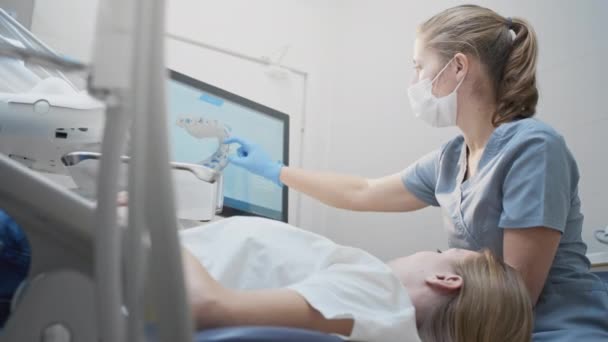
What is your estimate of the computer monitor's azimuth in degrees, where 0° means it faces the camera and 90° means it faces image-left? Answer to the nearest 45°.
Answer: approximately 315°

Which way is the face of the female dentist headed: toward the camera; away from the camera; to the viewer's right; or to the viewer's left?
to the viewer's left
